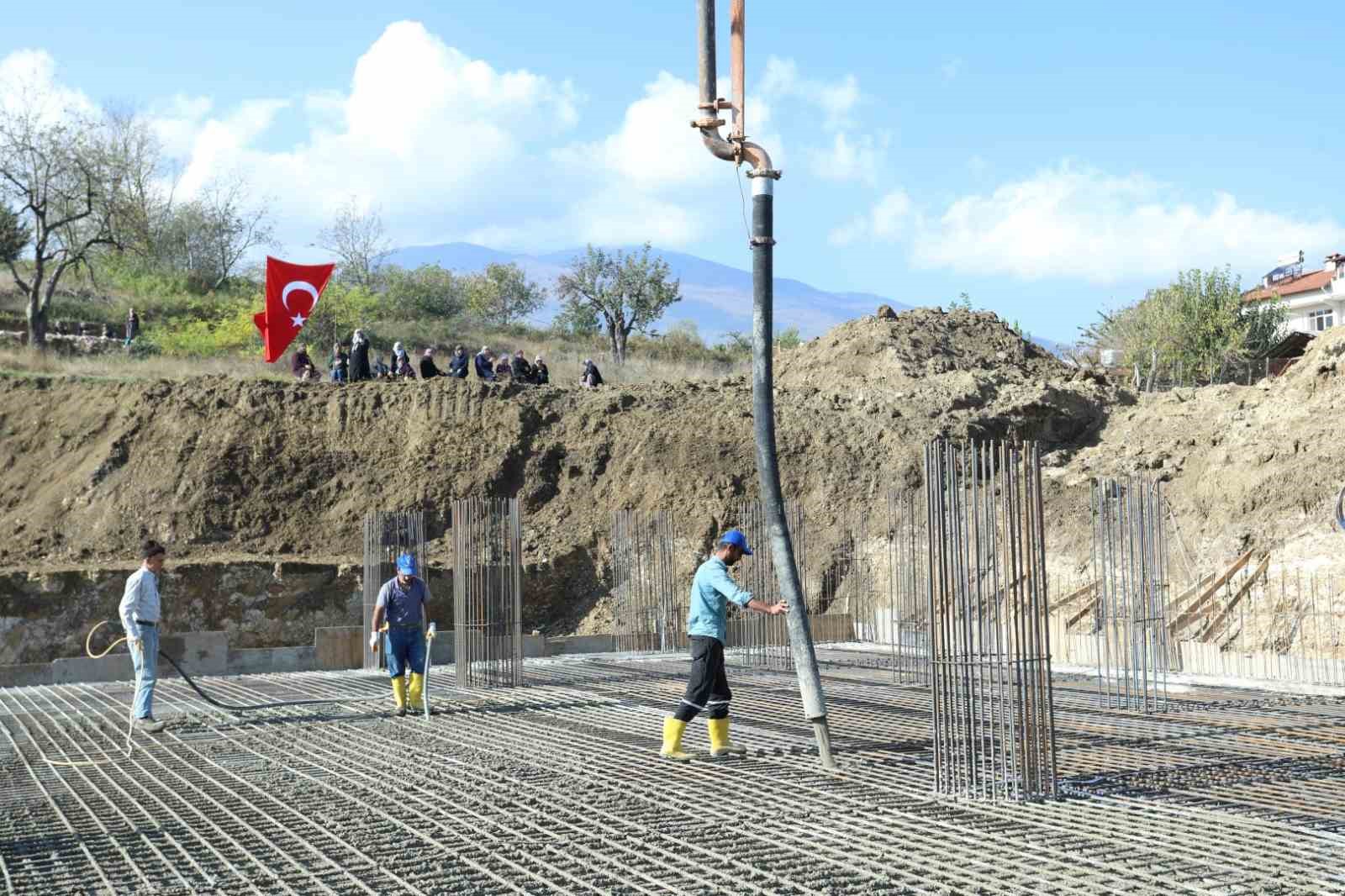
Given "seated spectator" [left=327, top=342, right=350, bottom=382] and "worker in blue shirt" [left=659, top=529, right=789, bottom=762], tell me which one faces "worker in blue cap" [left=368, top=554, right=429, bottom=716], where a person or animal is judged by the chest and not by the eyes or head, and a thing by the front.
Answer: the seated spectator

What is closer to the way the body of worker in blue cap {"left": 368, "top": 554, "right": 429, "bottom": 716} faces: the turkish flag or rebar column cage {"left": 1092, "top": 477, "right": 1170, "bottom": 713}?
the rebar column cage

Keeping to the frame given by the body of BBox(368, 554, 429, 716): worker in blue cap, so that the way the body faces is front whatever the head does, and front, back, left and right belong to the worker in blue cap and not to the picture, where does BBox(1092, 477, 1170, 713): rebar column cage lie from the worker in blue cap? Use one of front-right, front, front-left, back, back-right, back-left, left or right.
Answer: left

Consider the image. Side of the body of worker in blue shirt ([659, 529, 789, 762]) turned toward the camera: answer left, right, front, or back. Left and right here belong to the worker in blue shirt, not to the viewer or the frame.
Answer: right

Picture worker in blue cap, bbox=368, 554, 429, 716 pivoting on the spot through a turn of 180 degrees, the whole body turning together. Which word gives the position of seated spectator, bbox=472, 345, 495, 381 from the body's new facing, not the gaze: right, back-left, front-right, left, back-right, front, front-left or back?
front

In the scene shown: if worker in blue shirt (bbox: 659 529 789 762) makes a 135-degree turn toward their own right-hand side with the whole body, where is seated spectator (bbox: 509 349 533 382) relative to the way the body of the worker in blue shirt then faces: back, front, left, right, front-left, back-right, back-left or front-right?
back-right

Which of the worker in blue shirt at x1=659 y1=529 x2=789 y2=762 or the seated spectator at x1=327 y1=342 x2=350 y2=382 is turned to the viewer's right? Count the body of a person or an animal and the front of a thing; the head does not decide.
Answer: the worker in blue shirt

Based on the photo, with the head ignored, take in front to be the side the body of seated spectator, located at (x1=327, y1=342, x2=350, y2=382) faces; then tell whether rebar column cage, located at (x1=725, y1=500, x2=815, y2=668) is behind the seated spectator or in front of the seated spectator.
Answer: in front

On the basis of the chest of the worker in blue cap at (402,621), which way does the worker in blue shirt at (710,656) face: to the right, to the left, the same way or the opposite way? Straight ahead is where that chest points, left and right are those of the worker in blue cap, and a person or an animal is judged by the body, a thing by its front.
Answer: to the left

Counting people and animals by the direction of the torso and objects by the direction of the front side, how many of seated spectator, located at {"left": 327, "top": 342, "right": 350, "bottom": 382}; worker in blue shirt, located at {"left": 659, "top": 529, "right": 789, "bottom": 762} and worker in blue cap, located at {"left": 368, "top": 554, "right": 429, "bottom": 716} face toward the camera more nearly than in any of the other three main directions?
2

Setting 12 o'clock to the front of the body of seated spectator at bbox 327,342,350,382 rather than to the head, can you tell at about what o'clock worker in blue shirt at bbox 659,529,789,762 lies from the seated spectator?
The worker in blue shirt is roughly at 12 o'clock from the seated spectator.

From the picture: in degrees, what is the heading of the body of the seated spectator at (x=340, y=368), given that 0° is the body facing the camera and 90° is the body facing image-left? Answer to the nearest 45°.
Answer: approximately 0°

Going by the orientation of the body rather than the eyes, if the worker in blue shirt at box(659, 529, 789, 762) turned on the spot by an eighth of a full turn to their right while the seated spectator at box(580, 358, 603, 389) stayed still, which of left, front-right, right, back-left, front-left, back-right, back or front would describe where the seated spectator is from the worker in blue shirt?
back-left
